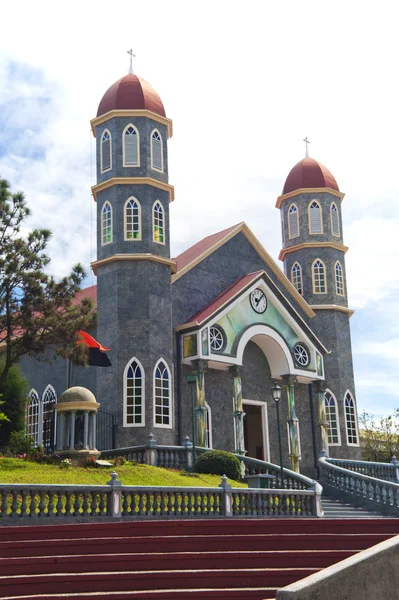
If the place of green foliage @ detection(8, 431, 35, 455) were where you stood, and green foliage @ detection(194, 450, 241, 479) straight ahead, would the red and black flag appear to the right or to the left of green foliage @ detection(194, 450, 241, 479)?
left

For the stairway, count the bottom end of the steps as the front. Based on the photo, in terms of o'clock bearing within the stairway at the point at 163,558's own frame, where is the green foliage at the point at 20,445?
The green foliage is roughly at 5 o'clock from the stairway.

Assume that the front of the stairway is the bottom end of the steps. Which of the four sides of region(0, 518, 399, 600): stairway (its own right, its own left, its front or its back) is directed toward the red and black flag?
back

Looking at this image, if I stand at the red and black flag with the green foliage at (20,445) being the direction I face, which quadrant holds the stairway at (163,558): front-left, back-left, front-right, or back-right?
front-left

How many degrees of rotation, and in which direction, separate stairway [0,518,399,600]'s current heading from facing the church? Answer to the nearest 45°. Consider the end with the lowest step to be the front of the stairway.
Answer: approximately 180°

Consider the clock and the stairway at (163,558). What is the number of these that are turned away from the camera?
0

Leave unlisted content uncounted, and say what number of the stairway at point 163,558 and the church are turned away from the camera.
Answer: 0

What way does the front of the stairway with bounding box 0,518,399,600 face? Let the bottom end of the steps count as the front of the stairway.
toward the camera

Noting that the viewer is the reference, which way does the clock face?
facing the viewer and to the right of the viewer

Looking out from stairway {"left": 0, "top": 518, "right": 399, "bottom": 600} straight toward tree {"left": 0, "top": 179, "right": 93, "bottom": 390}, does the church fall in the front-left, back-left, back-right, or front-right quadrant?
front-right

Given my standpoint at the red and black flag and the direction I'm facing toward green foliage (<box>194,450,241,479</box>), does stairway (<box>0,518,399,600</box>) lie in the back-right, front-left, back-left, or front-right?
front-right

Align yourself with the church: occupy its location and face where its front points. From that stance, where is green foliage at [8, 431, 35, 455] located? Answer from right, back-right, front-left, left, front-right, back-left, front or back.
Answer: right

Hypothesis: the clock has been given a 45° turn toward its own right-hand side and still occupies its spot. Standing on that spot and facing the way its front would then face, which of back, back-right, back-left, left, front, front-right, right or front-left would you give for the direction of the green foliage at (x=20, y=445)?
front-right

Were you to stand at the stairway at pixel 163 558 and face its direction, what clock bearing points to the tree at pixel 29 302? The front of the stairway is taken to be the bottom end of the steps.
The tree is roughly at 5 o'clock from the stairway.
